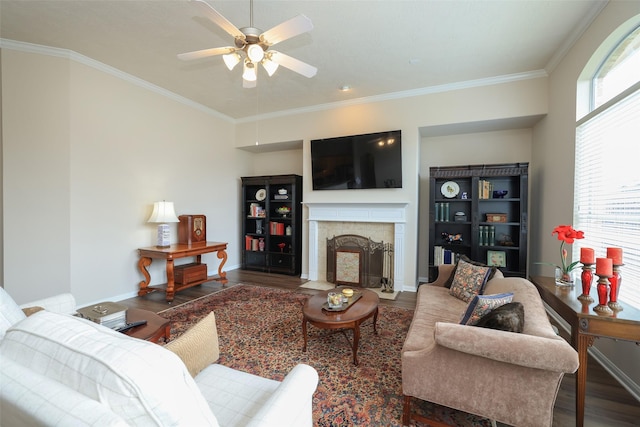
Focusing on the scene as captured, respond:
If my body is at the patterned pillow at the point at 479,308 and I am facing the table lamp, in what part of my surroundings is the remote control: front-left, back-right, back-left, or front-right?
front-left

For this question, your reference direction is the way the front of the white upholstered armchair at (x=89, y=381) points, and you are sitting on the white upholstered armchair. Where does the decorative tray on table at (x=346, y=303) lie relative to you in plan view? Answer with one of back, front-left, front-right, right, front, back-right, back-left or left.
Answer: front

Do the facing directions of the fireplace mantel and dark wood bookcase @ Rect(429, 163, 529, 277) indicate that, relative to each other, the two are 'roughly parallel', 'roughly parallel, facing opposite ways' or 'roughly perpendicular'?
roughly parallel

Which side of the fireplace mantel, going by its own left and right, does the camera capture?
front

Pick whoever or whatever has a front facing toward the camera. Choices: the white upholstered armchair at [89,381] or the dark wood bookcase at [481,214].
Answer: the dark wood bookcase

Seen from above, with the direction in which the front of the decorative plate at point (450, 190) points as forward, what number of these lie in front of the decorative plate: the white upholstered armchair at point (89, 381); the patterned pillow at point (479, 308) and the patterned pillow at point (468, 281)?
3

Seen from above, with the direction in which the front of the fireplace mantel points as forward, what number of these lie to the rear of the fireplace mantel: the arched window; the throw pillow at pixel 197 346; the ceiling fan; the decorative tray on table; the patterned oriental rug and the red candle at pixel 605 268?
0

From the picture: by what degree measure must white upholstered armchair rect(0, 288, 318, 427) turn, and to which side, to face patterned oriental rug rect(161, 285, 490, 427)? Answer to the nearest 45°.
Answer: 0° — it already faces it

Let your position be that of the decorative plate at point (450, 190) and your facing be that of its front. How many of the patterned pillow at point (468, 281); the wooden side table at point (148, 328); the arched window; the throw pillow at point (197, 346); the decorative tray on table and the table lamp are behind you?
0

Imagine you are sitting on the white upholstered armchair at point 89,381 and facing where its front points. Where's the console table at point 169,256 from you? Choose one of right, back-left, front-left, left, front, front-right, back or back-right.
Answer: front-left

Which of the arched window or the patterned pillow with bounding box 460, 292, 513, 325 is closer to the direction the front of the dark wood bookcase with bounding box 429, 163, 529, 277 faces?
the patterned pillow

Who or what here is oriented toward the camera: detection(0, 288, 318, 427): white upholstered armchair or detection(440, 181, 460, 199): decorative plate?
the decorative plate

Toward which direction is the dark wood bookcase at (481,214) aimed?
toward the camera

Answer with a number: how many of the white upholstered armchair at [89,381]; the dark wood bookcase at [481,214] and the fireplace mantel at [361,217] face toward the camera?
2

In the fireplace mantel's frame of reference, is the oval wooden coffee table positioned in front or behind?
in front

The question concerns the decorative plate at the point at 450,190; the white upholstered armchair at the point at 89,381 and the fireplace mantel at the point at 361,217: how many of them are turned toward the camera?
2

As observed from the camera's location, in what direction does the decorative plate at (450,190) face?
facing the viewer

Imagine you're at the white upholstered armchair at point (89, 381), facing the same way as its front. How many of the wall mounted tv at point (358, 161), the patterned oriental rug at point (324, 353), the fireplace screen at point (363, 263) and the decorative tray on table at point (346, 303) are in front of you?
4
